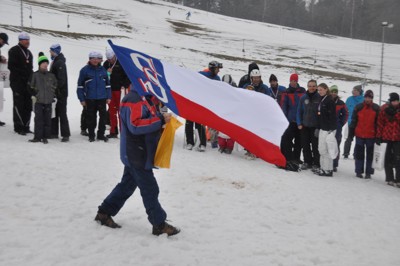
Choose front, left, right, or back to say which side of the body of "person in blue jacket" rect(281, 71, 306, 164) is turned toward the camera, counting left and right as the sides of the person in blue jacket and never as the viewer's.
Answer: front

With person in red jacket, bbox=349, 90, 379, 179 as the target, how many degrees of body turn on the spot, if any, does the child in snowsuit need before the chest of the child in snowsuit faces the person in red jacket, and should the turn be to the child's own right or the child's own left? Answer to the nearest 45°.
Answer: approximately 90° to the child's own left

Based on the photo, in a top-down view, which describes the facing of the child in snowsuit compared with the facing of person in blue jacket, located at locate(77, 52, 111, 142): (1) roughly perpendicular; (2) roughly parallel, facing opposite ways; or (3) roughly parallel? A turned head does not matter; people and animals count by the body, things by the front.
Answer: roughly parallel

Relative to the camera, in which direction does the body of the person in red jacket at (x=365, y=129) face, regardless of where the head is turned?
toward the camera

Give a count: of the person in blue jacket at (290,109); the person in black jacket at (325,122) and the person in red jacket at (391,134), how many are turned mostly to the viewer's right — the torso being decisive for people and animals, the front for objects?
0

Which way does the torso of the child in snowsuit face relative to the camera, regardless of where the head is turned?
toward the camera

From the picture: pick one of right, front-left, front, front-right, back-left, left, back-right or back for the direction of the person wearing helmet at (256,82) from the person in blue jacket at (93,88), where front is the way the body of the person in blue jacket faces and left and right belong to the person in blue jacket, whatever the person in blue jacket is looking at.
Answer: left

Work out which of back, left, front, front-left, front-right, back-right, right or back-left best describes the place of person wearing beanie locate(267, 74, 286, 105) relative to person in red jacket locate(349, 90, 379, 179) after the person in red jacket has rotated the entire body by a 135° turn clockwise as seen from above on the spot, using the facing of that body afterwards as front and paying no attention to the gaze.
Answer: front-left

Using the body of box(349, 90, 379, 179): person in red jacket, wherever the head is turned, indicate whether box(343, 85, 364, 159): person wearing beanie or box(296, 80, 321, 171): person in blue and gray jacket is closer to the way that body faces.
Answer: the person in blue and gray jacket

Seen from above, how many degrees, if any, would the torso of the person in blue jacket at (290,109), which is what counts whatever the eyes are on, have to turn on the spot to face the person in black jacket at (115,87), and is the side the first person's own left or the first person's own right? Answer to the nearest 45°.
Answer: approximately 90° to the first person's own right

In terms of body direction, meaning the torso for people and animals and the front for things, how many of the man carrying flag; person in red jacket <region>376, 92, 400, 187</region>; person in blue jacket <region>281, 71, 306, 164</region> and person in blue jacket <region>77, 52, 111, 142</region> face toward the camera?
3
